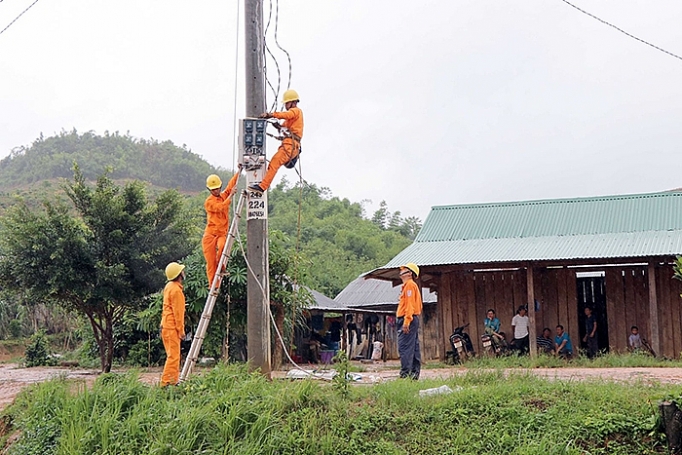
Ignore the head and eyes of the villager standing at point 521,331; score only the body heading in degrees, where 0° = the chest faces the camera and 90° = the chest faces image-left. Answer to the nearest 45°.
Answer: approximately 0°

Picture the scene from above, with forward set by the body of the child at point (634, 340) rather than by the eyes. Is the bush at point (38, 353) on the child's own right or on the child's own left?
on the child's own right

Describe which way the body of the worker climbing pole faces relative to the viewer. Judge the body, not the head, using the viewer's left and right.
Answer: facing to the left of the viewer

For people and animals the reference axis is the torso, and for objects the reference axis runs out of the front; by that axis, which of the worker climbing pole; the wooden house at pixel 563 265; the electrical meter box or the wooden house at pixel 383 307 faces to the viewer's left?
the worker climbing pole

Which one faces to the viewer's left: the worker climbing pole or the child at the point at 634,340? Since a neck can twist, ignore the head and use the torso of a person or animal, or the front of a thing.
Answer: the worker climbing pole
